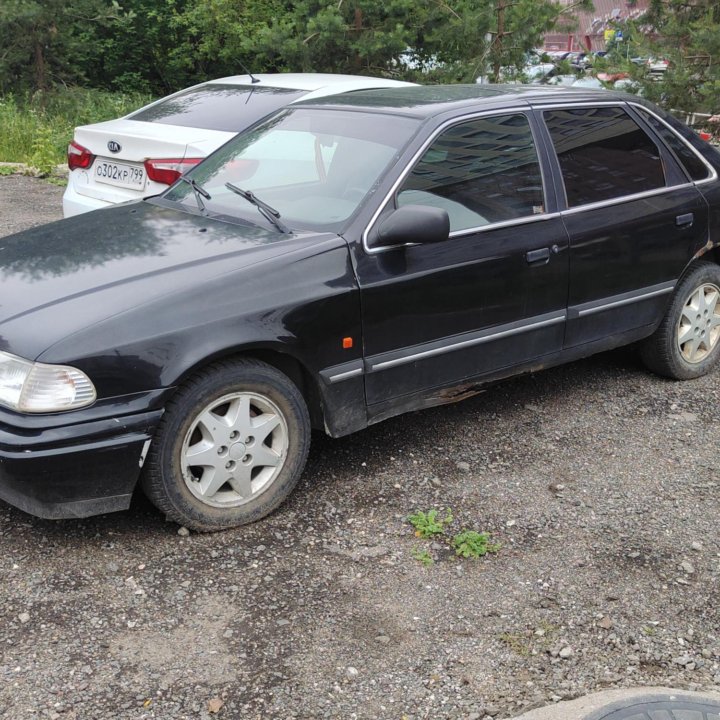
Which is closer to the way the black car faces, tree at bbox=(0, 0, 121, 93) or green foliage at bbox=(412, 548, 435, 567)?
the green foliage

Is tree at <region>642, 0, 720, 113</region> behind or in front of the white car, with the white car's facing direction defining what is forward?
in front

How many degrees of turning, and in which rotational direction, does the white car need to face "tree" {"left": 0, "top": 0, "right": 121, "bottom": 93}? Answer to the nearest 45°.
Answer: approximately 45° to its left

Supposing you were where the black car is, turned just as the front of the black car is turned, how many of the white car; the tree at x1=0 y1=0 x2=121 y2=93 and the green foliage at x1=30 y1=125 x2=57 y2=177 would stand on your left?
0

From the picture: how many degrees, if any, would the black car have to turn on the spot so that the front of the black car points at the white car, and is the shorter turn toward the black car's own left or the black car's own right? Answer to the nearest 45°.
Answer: approximately 135° to the black car's own right

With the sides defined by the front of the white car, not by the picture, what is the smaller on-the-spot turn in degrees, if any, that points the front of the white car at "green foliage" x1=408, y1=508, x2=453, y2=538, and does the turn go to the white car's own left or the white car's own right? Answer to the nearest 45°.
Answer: approximately 135° to the white car's own right

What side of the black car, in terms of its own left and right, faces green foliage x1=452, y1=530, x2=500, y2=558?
left

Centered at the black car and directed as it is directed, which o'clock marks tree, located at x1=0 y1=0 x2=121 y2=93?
The tree is roughly at 4 o'clock from the black car.

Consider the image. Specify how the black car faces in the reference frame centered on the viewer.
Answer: facing the viewer and to the left of the viewer

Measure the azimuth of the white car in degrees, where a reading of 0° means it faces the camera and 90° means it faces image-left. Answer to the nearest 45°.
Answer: approximately 225°

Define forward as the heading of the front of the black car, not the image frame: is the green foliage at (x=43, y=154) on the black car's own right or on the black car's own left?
on the black car's own right

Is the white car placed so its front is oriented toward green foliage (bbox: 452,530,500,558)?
no

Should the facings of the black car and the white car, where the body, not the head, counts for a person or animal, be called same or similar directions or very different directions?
very different directions

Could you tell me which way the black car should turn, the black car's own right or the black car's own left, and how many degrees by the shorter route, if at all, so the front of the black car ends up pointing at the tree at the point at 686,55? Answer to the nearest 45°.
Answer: approximately 180°
